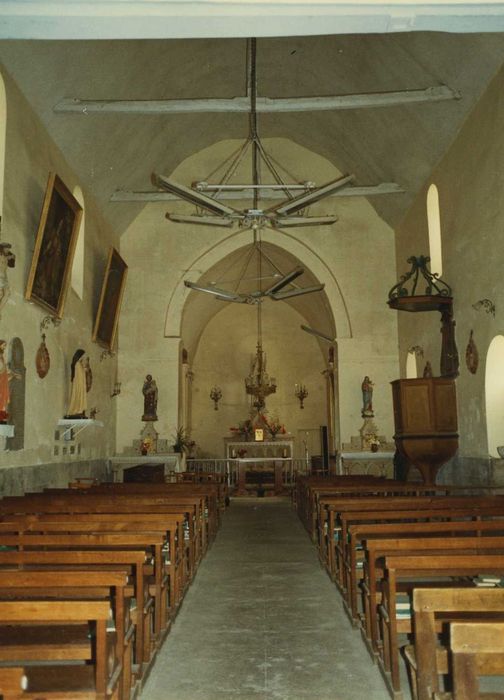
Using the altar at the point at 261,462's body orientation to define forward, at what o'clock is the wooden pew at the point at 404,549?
The wooden pew is roughly at 12 o'clock from the altar.

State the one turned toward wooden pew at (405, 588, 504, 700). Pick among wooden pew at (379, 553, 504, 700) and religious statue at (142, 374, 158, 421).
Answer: the religious statue

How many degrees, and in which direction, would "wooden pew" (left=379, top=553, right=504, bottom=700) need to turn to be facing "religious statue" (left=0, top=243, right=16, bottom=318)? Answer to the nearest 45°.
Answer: approximately 45° to its left

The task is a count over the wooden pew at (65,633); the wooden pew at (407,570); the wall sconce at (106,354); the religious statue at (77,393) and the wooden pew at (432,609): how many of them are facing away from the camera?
3

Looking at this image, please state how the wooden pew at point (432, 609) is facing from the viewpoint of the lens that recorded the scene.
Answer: facing away from the viewer

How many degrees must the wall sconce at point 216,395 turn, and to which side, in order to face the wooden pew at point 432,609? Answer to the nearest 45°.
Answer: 0° — it already faces it

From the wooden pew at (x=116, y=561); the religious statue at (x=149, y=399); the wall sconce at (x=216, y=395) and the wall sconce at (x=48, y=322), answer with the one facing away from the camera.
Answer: the wooden pew

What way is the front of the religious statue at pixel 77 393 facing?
to the viewer's right

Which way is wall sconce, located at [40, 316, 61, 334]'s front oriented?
to the viewer's right

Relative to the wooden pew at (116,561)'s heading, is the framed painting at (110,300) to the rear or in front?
in front

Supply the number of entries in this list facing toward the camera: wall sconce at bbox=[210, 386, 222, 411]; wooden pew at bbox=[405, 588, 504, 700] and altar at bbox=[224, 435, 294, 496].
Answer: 2

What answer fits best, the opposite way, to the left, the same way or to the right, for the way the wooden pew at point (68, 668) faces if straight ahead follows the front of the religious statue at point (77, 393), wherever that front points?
to the left

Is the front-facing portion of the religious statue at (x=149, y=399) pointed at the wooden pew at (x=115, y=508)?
yes

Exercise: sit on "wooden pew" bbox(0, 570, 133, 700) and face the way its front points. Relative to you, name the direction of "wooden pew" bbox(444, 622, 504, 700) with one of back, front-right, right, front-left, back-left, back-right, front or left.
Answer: back-right

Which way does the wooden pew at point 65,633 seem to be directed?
away from the camera

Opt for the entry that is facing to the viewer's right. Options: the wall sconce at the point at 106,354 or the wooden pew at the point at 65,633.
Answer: the wall sconce

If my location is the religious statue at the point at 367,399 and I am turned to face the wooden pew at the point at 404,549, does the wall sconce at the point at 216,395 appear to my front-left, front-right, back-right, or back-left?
back-right
